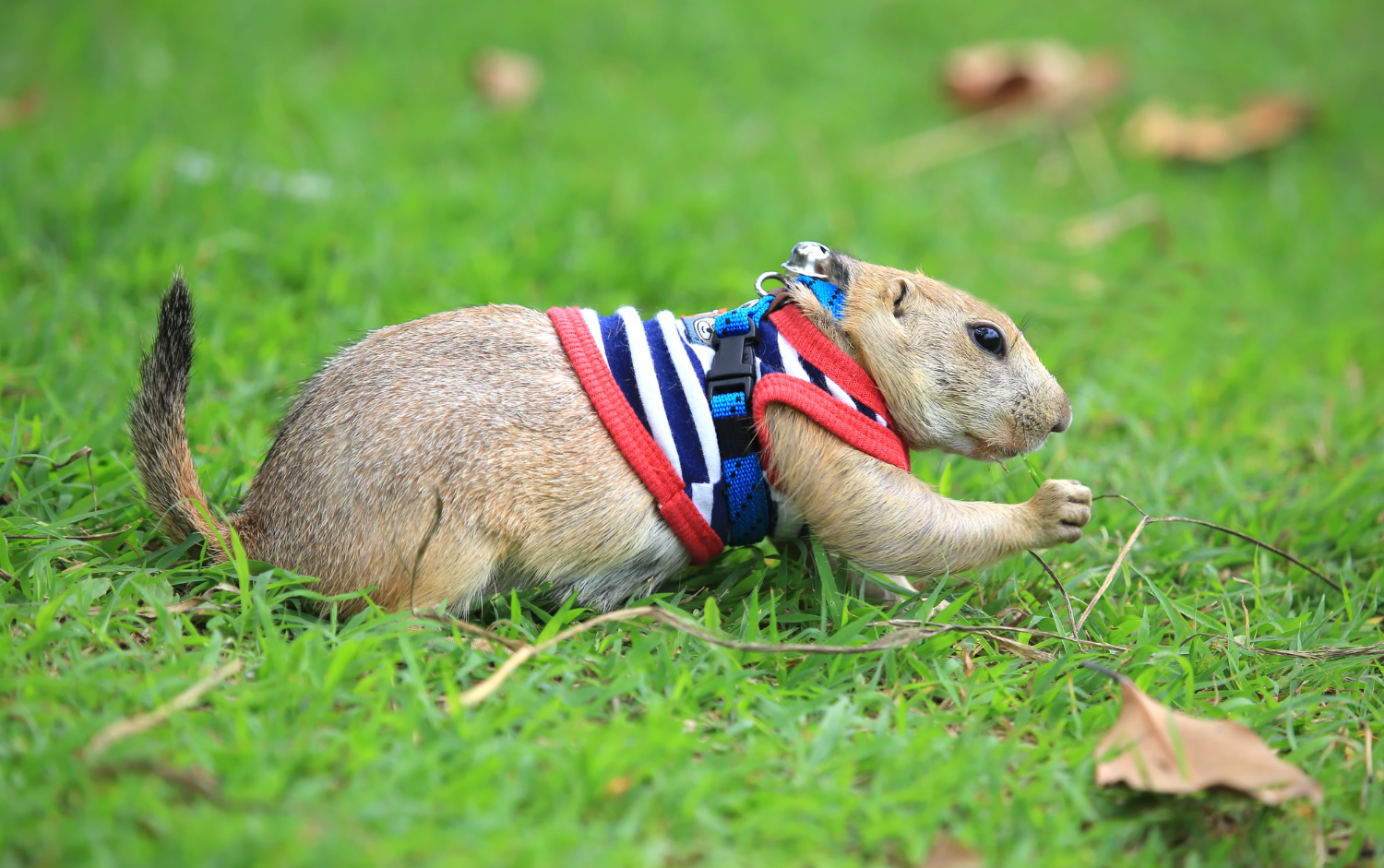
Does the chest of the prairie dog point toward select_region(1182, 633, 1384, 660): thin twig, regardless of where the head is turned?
yes

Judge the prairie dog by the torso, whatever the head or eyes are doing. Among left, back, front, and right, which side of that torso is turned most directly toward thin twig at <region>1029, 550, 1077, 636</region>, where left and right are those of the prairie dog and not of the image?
front

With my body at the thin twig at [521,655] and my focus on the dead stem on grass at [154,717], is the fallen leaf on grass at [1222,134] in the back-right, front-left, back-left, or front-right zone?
back-right

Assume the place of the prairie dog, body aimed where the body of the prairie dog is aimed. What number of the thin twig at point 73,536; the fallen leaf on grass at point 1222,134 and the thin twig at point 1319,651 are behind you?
1

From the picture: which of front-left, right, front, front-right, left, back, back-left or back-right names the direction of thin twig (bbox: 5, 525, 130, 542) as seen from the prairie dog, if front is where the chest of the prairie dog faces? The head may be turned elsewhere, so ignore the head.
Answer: back

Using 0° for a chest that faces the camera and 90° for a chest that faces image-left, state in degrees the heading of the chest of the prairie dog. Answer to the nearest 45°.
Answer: approximately 270°

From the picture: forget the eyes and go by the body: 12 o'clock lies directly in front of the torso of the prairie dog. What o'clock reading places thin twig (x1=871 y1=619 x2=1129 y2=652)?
The thin twig is roughly at 12 o'clock from the prairie dog.

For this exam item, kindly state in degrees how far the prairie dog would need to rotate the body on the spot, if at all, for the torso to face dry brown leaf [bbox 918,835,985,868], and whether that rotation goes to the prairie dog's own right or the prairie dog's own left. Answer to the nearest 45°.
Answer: approximately 45° to the prairie dog's own right
